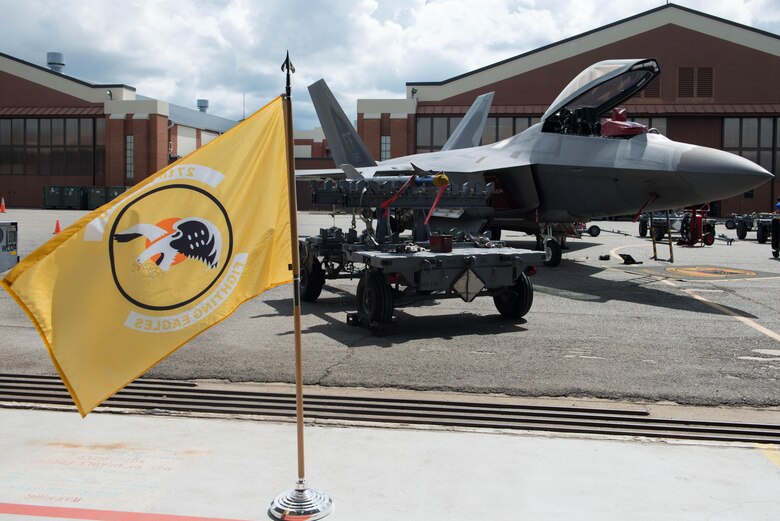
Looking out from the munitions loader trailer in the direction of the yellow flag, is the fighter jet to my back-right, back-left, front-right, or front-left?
back-left

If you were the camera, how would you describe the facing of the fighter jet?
facing the viewer and to the right of the viewer

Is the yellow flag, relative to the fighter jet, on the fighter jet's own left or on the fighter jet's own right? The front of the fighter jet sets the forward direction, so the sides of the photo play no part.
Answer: on the fighter jet's own right

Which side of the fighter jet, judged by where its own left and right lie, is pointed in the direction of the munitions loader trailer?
right
